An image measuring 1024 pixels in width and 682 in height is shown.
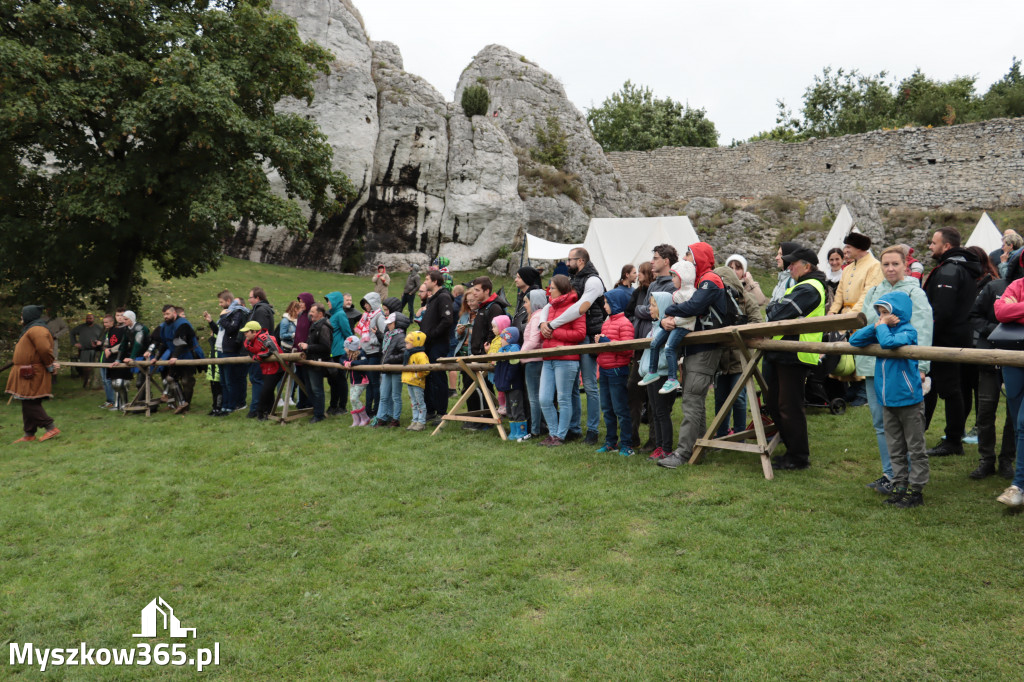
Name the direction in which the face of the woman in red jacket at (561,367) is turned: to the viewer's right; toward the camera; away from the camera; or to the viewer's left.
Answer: to the viewer's left

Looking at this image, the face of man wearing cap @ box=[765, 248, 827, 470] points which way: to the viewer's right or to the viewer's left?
to the viewer's left

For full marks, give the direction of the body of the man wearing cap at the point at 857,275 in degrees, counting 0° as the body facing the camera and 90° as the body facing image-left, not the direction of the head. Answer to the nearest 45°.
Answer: approximately 45°

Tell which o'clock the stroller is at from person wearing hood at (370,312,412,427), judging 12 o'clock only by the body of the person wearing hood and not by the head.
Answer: The stroller is roughly at 8 o'clock from the person wearing hood.

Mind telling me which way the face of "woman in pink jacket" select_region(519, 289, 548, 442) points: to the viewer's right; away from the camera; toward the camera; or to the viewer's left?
to the viewer's left

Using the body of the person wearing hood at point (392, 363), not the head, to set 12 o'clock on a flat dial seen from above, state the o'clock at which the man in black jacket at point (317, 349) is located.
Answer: The man in black jacket is roughly at 3 o'clock from the person wearing hood.

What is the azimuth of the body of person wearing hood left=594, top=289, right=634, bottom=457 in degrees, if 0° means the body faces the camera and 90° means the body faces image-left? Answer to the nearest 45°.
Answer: approximately 45°

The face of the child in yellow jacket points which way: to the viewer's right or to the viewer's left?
to the viewer's left

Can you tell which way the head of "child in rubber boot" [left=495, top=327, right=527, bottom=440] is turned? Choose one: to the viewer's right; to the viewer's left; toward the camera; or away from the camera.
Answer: to the viewer's left

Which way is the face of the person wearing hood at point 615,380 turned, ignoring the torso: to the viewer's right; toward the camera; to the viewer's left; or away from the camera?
to the viewer's left
